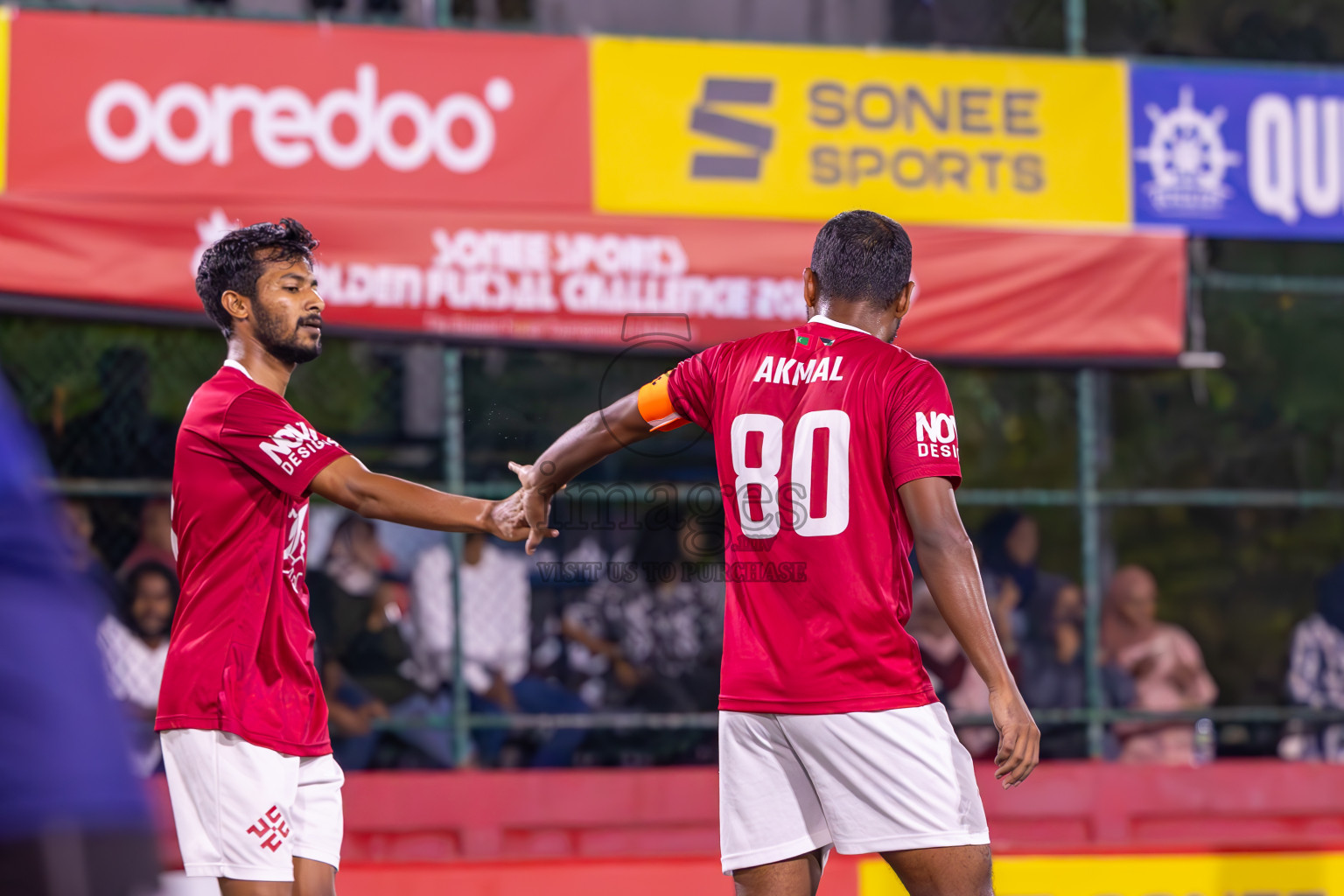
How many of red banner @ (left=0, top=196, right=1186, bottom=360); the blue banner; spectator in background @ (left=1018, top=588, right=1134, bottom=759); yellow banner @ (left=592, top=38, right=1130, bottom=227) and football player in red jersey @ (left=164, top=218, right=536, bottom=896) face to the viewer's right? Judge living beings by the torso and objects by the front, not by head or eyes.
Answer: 1

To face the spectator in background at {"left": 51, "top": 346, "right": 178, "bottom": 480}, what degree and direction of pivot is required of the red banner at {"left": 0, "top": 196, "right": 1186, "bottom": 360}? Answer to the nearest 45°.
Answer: approximately 90° to its right

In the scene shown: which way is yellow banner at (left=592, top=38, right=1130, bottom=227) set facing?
toward the camera

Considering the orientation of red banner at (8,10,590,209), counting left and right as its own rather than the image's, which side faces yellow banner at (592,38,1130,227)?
left

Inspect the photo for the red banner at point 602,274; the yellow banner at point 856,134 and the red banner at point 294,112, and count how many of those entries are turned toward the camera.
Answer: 3

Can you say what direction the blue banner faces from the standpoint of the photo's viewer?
facing the viewer

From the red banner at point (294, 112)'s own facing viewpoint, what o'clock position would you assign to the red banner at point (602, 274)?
the red banner at point (602, 274) is roughly at 9 o'clock from the red banner at point (294, 112).

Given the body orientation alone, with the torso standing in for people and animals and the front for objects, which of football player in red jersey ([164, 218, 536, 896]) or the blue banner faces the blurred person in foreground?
the blue banner

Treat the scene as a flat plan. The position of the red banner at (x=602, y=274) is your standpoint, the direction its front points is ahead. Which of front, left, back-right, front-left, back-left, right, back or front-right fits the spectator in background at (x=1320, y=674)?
left

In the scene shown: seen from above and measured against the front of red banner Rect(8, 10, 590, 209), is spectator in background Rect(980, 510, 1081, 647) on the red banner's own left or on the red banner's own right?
on the red banner's own left

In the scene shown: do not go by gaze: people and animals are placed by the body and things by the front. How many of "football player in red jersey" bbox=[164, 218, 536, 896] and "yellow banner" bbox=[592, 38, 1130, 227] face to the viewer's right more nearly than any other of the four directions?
1

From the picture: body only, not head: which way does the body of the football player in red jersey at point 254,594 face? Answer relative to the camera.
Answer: to the viewer's right

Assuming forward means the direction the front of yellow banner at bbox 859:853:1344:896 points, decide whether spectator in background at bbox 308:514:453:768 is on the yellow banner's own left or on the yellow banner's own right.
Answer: on the yellow banner's own right

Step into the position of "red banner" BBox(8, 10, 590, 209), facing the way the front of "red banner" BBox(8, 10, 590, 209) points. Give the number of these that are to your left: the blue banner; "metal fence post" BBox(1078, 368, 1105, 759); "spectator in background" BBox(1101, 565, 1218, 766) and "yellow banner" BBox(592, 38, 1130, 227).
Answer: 4
